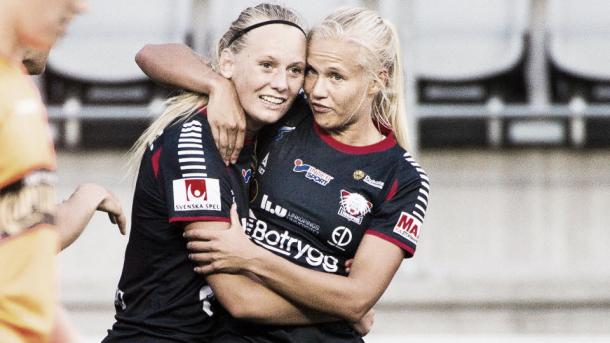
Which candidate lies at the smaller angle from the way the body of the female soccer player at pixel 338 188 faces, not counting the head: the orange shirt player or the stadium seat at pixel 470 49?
the orange shirt player

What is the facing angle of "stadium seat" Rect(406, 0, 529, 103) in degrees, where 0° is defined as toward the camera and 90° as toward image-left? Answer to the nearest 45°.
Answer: approximately 0°

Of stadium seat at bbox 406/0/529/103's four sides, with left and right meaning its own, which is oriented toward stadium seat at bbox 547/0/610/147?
left

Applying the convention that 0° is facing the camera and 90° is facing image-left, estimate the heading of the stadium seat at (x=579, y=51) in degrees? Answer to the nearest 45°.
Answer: approximately 0°

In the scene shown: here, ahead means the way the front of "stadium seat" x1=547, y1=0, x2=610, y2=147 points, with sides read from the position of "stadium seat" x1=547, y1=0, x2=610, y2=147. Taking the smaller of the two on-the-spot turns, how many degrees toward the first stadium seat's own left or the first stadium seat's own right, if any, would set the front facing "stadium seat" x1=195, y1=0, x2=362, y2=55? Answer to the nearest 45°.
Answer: approximately 90° to the first stadium seat's own right

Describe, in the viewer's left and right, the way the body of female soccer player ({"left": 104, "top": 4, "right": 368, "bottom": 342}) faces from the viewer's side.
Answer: facing to the right of the viewer

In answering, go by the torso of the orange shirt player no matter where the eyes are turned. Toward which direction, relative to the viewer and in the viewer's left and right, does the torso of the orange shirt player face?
facing to the right of the viewer

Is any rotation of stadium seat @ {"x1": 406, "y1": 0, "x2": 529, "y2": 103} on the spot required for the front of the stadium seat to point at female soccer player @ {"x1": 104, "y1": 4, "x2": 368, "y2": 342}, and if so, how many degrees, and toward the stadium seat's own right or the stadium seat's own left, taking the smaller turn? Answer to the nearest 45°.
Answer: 0° — it already faces them
